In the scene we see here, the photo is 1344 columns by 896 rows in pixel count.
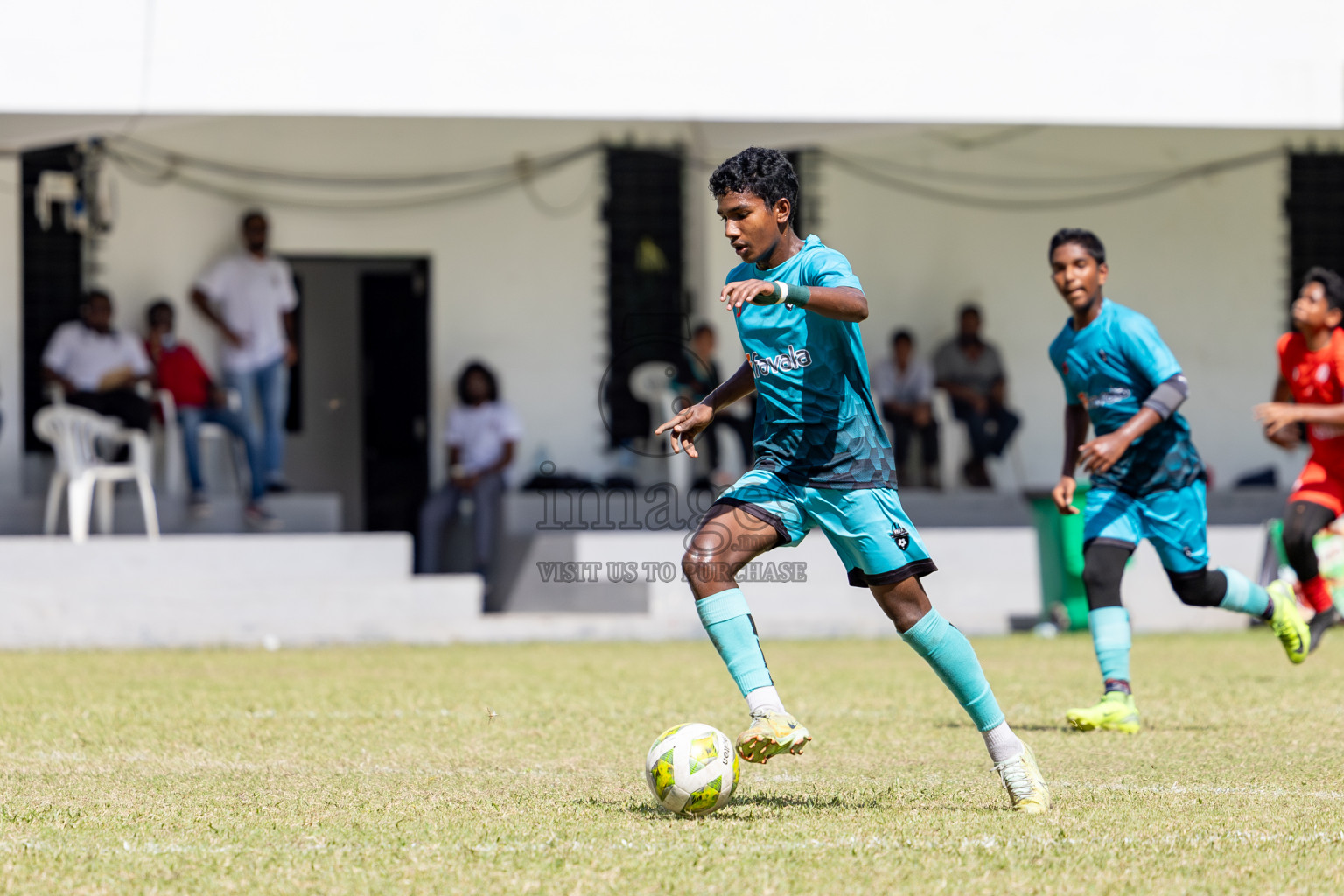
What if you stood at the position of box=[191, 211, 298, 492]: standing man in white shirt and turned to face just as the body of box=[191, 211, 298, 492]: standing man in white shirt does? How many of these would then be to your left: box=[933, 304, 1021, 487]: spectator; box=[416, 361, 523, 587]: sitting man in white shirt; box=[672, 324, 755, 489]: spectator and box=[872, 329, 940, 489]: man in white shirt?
4

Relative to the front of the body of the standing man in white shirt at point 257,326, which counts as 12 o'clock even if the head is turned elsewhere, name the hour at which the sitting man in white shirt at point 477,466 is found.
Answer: the sitting man in white shirt at point 477,466 is roughly at 9 o'clock from the standing man in white shirt at point 257,326.

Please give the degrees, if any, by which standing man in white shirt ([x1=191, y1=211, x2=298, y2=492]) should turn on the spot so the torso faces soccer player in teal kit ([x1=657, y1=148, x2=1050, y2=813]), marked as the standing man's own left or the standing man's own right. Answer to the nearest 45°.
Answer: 0° — they already face them

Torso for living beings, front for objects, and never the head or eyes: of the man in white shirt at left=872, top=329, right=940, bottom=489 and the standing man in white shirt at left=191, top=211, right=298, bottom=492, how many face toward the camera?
2

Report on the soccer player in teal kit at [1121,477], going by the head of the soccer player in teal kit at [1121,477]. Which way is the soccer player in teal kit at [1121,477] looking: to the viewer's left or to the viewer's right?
to the viewer's left

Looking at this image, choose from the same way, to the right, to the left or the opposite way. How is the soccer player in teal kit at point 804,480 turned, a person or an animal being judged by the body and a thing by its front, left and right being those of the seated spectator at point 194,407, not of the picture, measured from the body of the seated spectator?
to the right
